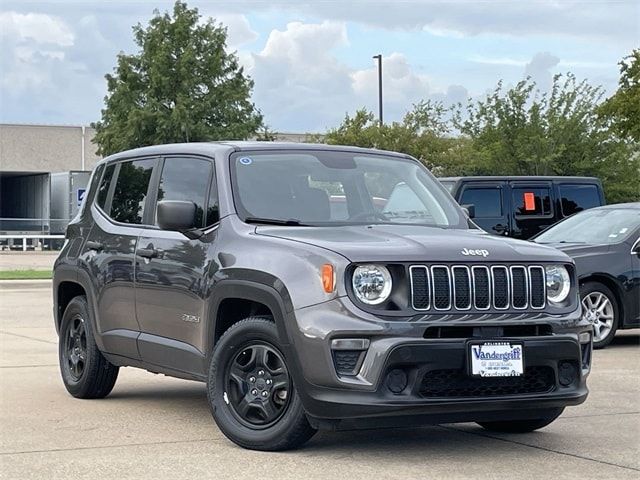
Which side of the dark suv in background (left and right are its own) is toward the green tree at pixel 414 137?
right

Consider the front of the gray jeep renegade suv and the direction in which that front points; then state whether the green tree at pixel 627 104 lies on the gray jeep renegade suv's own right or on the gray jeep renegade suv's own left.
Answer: on the gray jeep renegade suv's own left

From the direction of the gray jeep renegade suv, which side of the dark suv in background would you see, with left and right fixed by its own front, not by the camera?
left

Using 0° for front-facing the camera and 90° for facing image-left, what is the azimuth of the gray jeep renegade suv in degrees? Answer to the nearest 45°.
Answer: approximately 315°

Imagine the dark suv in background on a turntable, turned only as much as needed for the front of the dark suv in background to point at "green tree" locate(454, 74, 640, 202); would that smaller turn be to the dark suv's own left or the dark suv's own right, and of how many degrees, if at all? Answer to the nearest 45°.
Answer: approximately 90° to the dark suv's own right

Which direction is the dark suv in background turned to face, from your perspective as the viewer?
facing to the left of the viewer

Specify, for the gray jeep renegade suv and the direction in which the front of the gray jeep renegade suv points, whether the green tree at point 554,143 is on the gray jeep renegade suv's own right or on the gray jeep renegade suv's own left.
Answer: on the gray jeep renegade suv's own left

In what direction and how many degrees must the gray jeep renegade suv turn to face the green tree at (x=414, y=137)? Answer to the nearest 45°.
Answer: approximately 135° to its left
